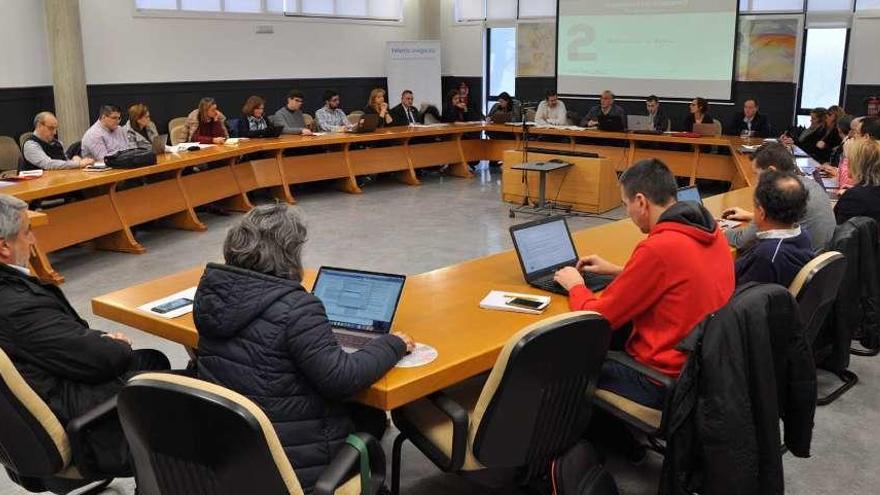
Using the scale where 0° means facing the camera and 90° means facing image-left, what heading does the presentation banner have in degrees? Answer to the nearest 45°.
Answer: approximately 0°

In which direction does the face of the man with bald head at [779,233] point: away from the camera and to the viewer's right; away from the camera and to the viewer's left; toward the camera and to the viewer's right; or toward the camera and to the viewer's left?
away from the camera and to the viewer's left

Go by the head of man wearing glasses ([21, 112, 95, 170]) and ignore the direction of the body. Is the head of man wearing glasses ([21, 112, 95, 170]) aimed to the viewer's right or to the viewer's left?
to the viewer's right

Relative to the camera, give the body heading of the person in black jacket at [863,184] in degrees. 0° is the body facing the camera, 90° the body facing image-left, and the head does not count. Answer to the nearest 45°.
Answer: approximately 135°

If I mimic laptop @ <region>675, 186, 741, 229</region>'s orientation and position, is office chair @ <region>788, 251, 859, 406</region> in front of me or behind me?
in front

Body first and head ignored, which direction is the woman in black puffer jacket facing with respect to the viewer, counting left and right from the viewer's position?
facing away from the viewer and to the right of the viewer

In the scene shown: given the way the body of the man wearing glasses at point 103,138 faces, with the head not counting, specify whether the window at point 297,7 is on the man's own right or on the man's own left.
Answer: on the man's own left

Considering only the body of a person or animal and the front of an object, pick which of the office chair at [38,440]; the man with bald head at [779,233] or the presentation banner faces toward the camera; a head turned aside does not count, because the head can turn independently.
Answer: the presentation banner

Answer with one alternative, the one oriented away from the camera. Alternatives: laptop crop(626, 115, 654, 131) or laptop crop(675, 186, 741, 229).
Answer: laptop crop(626, 115, 654, 131)

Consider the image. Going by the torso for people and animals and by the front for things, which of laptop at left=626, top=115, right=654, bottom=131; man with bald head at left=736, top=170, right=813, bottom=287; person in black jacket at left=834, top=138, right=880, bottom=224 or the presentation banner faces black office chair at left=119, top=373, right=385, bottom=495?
the presentation banner

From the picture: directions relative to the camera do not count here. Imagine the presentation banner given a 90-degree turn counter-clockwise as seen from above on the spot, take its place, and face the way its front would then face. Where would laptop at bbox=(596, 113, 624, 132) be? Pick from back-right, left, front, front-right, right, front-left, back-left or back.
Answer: front-right

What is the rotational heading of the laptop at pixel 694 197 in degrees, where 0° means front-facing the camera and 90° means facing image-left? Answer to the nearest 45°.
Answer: approximately 315°

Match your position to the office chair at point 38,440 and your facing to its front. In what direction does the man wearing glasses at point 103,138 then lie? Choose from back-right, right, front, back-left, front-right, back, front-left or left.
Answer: front-left

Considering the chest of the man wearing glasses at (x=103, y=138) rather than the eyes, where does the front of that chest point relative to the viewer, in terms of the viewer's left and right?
facing the viewer and to the right of the viewer

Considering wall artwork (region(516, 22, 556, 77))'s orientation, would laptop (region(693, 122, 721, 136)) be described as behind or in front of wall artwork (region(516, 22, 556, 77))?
in front

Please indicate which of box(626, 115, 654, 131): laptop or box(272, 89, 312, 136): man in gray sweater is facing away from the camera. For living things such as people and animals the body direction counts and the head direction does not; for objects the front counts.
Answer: the laptop

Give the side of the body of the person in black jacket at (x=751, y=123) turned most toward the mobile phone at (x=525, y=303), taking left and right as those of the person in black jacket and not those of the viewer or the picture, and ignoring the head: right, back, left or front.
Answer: front

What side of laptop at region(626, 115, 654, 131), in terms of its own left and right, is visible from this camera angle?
back
